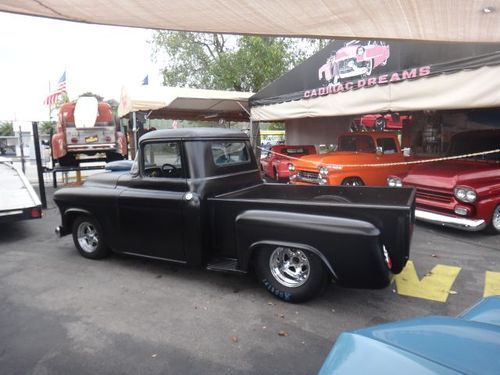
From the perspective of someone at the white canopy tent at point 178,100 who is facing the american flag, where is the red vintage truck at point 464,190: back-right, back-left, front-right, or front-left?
back-left

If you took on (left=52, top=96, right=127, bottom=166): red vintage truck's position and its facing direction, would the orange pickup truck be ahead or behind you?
behind

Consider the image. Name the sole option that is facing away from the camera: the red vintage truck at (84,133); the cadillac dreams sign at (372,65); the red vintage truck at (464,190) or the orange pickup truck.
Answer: the red vintage truck at (84,133)

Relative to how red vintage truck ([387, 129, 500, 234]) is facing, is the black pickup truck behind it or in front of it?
in front

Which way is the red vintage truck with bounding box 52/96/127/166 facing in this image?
away from the camera

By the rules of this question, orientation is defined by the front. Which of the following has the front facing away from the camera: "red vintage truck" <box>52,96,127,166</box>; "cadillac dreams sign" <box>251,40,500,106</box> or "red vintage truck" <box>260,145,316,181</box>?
"red vintage truck" <box>52,96,127,166</box>

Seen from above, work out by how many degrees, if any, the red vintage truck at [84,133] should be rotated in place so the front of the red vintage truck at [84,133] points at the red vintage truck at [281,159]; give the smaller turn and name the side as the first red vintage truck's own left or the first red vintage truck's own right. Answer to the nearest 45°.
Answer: approximately 135° to the first red vintage truck's own right

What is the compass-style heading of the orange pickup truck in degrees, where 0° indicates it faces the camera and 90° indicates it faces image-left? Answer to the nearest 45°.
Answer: approximately 45°

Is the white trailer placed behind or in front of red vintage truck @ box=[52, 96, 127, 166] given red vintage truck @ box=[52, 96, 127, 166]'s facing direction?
behind

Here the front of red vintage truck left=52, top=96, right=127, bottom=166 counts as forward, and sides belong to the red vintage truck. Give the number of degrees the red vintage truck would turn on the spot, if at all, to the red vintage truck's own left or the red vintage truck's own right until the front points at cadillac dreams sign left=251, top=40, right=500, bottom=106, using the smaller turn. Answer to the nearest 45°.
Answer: approximately 135° to the red vintage truck's own right

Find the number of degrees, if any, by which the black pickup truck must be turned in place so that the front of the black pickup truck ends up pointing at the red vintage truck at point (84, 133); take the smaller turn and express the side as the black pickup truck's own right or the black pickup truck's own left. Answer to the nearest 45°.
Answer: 0° — it already faces it

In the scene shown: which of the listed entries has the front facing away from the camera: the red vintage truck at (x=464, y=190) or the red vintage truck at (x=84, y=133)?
the red vintage truck at (x=84, y=133)

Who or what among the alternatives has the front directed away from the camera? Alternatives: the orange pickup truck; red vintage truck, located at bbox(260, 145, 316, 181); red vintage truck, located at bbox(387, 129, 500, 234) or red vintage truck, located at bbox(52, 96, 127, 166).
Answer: red vintage truck, located at bbox(52, 96, 127, 166)

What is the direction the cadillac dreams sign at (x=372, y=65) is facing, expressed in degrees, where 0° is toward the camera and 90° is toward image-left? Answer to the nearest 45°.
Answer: approximately 45°
